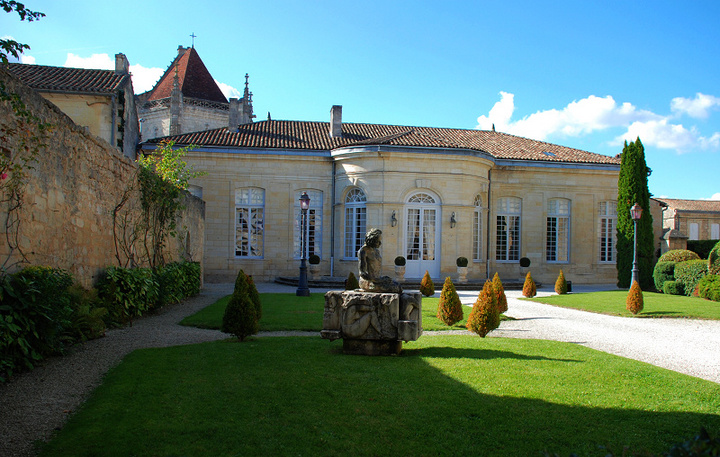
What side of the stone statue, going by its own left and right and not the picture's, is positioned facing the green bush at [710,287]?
left

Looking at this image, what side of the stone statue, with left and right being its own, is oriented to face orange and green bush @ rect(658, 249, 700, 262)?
left

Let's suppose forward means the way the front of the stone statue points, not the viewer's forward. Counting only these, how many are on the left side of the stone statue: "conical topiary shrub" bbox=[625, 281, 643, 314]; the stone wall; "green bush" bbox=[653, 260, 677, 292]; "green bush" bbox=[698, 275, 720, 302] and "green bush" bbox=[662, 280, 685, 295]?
4

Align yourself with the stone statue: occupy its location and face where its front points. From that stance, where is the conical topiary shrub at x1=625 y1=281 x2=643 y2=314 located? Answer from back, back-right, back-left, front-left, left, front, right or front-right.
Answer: left

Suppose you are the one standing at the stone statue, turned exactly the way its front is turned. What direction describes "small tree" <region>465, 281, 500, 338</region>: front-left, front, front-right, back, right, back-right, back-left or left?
left

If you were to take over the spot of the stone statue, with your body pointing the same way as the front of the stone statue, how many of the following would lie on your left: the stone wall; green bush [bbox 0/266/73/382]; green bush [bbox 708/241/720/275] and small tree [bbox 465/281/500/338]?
2

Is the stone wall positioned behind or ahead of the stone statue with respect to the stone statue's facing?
behind

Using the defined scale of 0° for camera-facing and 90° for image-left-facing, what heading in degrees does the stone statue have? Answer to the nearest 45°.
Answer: approximately 315°

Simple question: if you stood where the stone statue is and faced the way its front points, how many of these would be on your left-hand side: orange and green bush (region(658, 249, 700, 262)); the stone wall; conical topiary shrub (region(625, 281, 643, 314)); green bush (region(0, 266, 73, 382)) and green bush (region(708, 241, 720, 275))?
3

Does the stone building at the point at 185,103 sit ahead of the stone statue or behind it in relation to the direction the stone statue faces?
behind

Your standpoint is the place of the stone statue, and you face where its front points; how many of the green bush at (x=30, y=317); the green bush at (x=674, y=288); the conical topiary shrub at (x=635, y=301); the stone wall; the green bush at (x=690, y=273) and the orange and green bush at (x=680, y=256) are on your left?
4

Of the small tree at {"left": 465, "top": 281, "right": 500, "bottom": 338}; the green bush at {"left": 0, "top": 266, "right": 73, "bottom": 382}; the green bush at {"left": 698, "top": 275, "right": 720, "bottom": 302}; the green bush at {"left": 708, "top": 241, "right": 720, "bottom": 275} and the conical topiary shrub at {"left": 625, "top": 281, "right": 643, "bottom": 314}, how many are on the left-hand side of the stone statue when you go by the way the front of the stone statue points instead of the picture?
4

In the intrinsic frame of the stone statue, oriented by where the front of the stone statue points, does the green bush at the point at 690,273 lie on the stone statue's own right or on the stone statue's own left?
on the stone statue's own left
